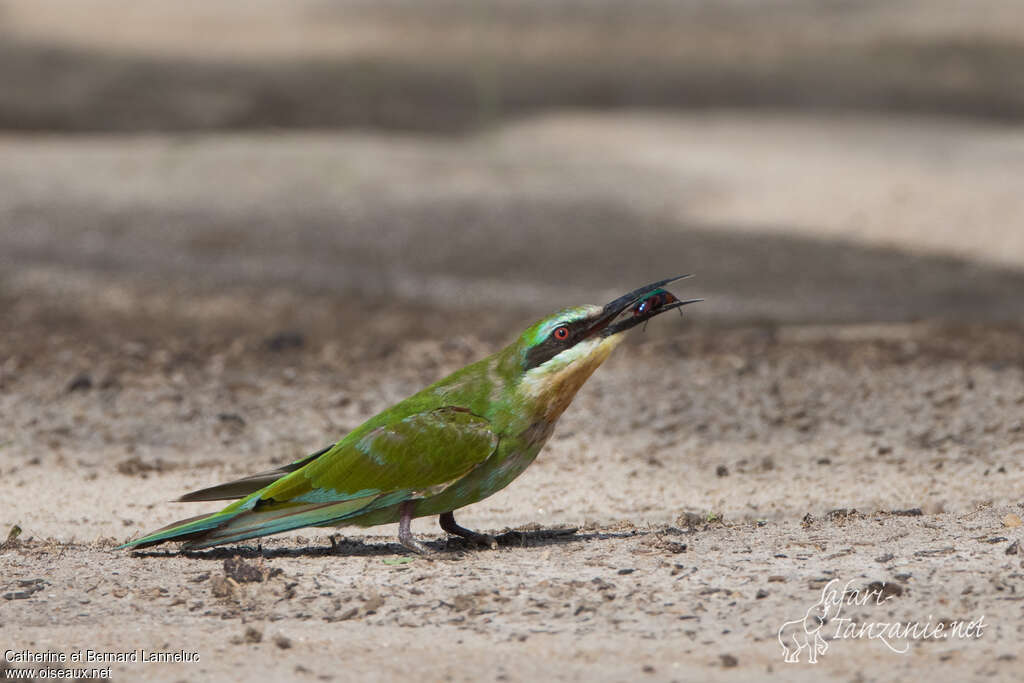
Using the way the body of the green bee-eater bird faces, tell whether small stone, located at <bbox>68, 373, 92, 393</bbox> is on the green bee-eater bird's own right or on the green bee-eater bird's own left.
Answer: on the green bee-eater bird's own left

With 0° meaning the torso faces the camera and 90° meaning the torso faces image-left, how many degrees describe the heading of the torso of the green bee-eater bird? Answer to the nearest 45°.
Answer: approximately 270°
